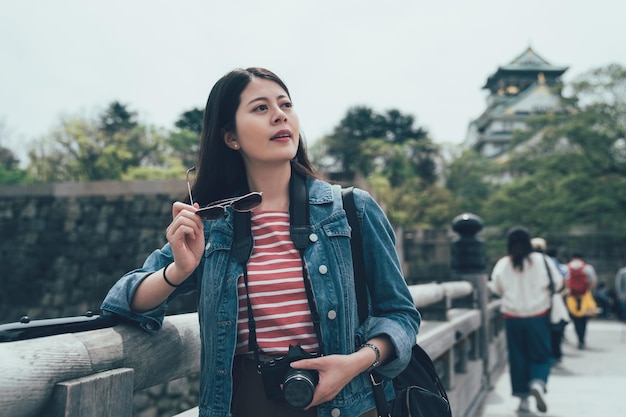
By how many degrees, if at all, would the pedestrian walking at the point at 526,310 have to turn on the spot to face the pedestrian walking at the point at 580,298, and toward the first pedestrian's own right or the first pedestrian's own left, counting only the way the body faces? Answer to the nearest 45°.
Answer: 0° — they already face them

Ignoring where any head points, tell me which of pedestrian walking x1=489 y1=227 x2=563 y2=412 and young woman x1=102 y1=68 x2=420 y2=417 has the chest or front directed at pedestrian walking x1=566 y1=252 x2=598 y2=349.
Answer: pedestrian walking x1=489 y1=227 x2=563 y2=412

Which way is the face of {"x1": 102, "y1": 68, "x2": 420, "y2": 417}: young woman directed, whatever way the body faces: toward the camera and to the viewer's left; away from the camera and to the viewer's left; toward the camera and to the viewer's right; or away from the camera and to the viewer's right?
toward the camera and to the viewer's right

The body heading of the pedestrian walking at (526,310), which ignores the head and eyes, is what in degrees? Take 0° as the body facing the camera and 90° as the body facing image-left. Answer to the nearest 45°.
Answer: approximately 180°

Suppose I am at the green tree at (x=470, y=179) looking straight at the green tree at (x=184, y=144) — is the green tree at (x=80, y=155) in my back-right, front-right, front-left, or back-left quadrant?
front-left

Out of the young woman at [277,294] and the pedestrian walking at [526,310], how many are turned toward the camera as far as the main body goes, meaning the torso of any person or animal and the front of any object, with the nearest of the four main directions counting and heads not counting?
1

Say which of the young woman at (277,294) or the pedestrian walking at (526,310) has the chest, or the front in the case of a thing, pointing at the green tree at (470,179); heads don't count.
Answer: the pedestrian walking

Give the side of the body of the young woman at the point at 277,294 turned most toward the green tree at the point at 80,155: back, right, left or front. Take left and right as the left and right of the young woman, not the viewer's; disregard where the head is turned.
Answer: back

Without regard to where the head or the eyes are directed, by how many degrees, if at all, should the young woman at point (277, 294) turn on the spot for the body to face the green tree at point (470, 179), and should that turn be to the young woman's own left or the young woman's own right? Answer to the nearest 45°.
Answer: approximately 180°

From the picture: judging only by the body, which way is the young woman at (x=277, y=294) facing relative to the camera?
toward the camera

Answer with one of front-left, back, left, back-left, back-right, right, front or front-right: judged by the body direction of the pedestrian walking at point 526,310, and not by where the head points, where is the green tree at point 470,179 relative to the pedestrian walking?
front

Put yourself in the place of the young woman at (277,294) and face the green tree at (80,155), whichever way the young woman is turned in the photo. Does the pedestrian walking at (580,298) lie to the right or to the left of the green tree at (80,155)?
right

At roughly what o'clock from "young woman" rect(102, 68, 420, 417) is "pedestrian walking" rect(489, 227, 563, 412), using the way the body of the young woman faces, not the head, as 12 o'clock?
The pedestrian walking is roughly at 7 o'clock from the young woman.

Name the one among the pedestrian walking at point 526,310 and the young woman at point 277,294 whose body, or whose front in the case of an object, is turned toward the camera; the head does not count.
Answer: the young woman

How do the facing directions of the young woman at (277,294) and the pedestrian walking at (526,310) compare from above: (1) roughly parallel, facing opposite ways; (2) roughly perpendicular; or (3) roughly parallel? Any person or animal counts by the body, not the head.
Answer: roughly parallel, facing opposite ways

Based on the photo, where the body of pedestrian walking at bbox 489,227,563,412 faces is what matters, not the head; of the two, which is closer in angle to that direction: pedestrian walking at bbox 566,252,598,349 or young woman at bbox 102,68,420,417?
the pedestrian walking
